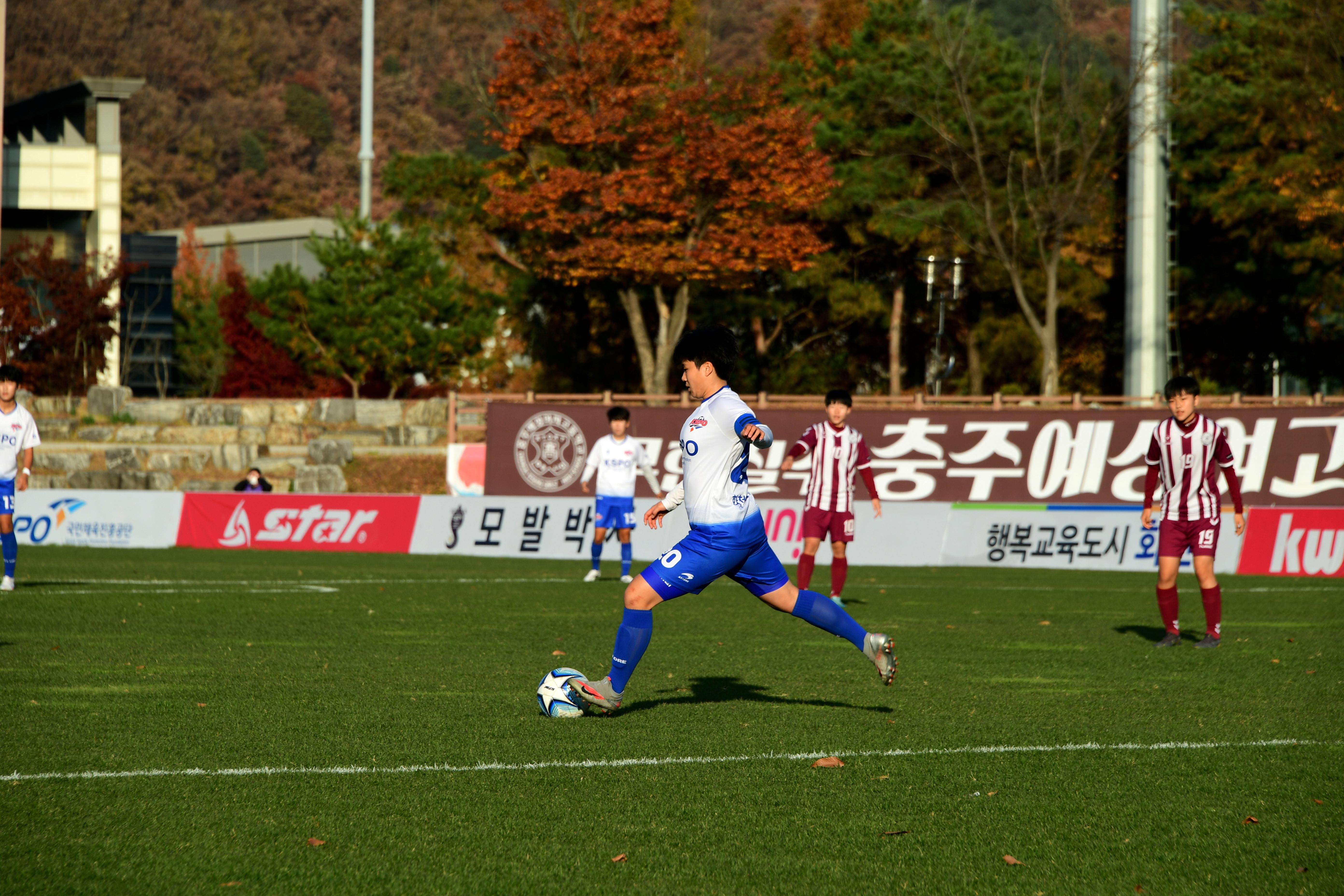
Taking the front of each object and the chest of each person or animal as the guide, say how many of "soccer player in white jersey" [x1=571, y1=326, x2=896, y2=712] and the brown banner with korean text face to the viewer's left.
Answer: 1

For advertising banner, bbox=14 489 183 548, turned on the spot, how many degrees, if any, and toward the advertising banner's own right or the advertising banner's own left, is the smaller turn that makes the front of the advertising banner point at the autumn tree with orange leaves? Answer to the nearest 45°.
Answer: approximately 135° to the advertising banner's own left

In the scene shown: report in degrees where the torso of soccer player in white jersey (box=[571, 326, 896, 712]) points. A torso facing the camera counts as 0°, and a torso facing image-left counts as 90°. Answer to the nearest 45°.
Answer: approximately 90°

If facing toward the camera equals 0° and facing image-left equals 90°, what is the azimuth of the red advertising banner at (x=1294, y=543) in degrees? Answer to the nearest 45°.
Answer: approximately 0°

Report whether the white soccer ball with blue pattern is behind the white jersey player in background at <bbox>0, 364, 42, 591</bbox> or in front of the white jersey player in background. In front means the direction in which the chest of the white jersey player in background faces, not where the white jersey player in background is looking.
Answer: in front

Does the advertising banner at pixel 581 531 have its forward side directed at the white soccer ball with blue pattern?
yes

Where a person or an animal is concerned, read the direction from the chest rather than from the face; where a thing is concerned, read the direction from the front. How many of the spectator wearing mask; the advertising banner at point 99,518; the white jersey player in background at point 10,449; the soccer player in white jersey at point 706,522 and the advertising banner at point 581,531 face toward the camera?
4

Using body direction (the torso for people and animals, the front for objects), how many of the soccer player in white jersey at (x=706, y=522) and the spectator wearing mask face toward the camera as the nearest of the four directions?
1

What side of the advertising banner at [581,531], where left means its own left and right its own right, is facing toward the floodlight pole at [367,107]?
back

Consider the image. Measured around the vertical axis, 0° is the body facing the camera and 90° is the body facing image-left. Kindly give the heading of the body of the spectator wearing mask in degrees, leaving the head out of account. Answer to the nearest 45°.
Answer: approximately 0°

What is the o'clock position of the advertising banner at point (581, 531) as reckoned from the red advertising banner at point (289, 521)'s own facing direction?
The advertising banner is roughly at 10 o'clock from the red advertising banner.

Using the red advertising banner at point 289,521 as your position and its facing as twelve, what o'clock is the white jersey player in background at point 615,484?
The white jersey player in background is roughly at 11 o'clock from the red advertising banner.
